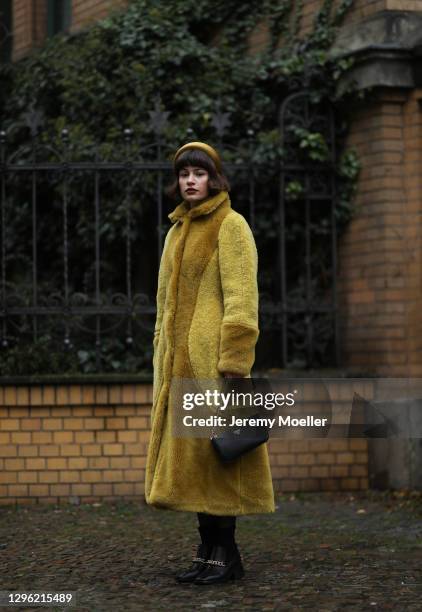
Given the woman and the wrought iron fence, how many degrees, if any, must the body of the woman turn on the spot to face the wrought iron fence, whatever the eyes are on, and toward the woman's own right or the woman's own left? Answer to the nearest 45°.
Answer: approximately 135° to the woman's own right

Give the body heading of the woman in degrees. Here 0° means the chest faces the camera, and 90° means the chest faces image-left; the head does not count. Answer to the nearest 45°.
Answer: approximately 45°

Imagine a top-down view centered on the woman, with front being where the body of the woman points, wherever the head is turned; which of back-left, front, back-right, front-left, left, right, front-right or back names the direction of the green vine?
back-right
